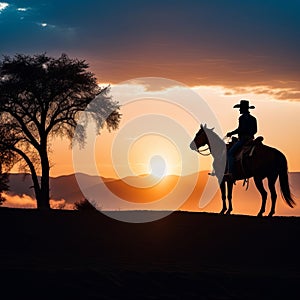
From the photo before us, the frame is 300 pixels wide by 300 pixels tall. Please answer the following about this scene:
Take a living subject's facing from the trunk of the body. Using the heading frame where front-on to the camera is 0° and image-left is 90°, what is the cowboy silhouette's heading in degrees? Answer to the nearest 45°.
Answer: approximately 90°

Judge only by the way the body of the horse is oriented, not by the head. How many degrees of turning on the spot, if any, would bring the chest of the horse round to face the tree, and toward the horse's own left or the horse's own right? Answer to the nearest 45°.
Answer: approximately 45° to the horse's own right

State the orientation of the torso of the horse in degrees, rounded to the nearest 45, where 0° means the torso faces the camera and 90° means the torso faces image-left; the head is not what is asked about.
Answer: approximately 90°
